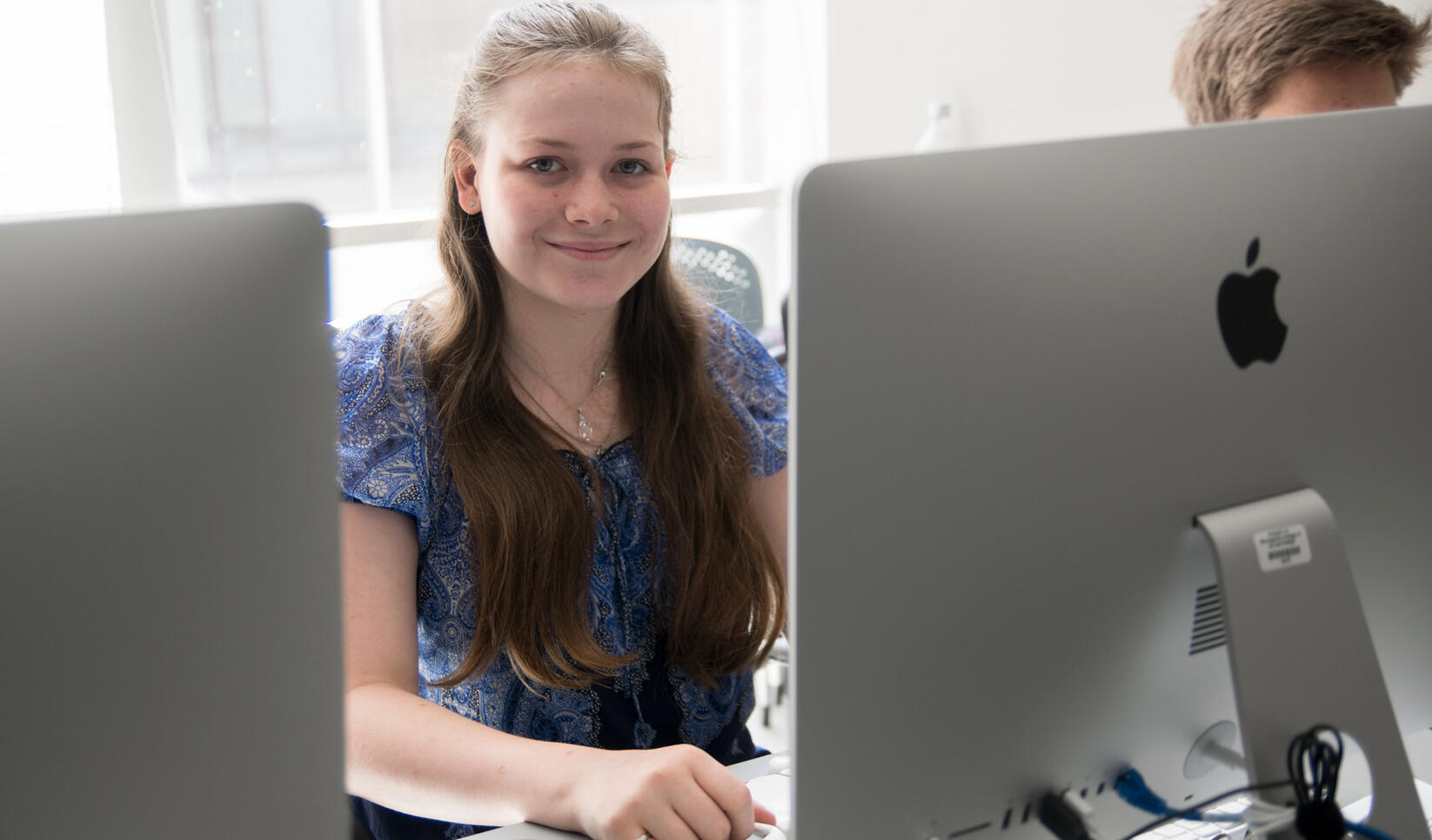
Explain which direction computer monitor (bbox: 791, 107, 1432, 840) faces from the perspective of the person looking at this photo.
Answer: facing away from the viewer and to the left of the viewer

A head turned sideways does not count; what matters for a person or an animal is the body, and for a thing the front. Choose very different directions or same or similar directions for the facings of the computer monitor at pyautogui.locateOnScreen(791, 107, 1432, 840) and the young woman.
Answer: very different directions

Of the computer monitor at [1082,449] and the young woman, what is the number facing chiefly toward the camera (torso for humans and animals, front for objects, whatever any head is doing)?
1

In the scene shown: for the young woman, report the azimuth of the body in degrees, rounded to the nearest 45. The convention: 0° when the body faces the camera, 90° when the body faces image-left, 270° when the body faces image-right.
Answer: approximately 0°

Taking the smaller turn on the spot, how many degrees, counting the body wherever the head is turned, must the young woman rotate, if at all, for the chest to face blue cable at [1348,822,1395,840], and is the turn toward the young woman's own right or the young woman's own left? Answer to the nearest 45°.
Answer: approximately 45° to the young woman's own left

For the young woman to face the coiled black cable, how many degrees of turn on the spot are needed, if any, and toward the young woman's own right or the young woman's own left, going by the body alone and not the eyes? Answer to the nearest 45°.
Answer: approximately 45° to the young woman's own left
